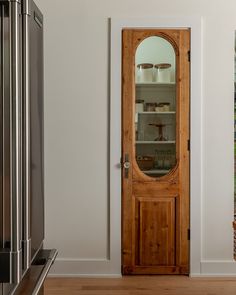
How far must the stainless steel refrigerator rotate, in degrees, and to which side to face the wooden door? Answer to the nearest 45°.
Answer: approximately 45° to its left

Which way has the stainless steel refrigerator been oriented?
to the viewer's right
